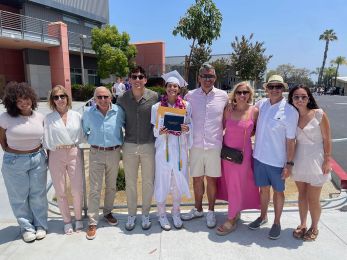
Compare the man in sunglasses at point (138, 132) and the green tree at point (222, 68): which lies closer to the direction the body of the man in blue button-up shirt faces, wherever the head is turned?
the man in sunglasses

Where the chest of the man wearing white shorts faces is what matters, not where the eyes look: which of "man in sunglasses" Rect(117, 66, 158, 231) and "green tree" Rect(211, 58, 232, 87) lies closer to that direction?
the man in sunglasses

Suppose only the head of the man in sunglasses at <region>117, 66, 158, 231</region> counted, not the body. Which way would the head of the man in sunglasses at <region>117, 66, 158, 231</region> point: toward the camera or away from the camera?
toward the camera

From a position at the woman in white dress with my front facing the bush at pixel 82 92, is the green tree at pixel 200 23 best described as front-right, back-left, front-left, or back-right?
front-right

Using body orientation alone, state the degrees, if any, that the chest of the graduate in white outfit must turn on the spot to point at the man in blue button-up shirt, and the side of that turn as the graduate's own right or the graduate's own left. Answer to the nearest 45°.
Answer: approximately 90° to the graduate's own right

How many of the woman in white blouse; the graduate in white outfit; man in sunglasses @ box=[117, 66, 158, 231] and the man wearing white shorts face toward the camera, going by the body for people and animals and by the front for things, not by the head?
4

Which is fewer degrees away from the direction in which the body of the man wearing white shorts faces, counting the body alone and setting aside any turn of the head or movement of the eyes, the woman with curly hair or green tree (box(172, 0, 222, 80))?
the woman with curly hair

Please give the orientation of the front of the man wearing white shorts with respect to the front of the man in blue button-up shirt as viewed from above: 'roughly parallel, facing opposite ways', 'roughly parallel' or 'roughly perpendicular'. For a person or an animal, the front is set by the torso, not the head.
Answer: roughly parallel

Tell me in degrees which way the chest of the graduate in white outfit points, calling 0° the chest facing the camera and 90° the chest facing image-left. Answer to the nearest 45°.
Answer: approximately 0°

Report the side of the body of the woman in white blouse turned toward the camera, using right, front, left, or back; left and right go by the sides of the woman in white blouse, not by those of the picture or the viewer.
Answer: front

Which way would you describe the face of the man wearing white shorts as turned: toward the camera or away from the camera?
toward the camera
